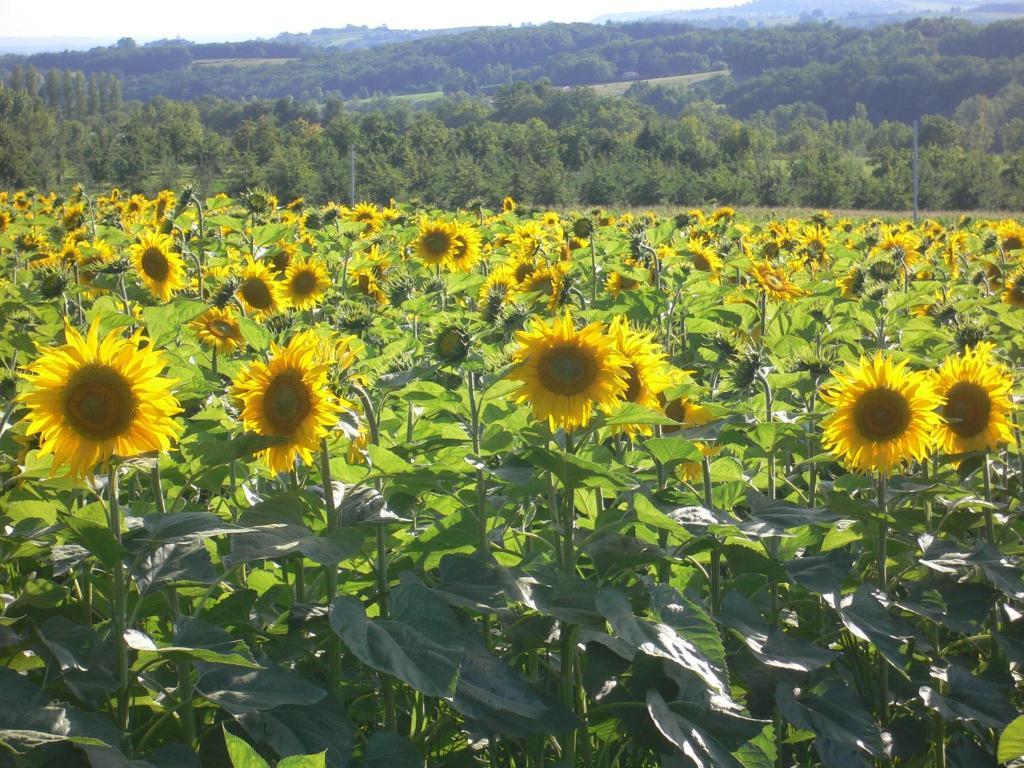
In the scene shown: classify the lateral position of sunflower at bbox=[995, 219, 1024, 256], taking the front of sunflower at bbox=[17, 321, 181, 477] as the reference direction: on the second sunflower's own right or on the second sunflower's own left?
on the second sunflower's own left

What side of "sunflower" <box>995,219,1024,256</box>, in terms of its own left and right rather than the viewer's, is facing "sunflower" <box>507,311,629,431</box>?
front

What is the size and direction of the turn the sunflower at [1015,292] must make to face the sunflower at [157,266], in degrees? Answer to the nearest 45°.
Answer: approximately 90° to its right

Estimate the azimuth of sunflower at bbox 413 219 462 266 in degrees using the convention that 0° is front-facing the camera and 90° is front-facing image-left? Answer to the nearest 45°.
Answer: approximately 0°

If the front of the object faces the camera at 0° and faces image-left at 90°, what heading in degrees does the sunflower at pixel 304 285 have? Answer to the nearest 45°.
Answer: approximately 0°

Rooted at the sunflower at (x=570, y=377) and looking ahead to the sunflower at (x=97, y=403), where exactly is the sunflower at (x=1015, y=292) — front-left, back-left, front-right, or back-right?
back-right

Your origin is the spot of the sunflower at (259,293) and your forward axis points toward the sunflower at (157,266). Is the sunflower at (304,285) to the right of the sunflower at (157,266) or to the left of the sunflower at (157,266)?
right

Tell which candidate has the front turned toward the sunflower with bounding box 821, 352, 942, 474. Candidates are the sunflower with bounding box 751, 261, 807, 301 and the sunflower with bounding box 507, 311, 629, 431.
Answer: the sunflower with bounding box 751, 261, 807, 301

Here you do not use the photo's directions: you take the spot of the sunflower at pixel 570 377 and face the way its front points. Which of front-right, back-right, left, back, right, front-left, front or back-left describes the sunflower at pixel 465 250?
back

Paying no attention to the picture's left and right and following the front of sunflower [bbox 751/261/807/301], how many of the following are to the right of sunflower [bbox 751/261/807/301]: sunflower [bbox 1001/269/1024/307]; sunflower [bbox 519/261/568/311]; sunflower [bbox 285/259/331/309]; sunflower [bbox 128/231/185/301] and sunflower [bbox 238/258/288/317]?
4

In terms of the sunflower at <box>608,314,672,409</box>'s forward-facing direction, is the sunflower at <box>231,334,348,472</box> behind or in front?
in front

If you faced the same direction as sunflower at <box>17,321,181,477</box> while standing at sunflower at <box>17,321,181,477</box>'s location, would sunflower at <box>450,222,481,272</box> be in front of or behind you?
behind
